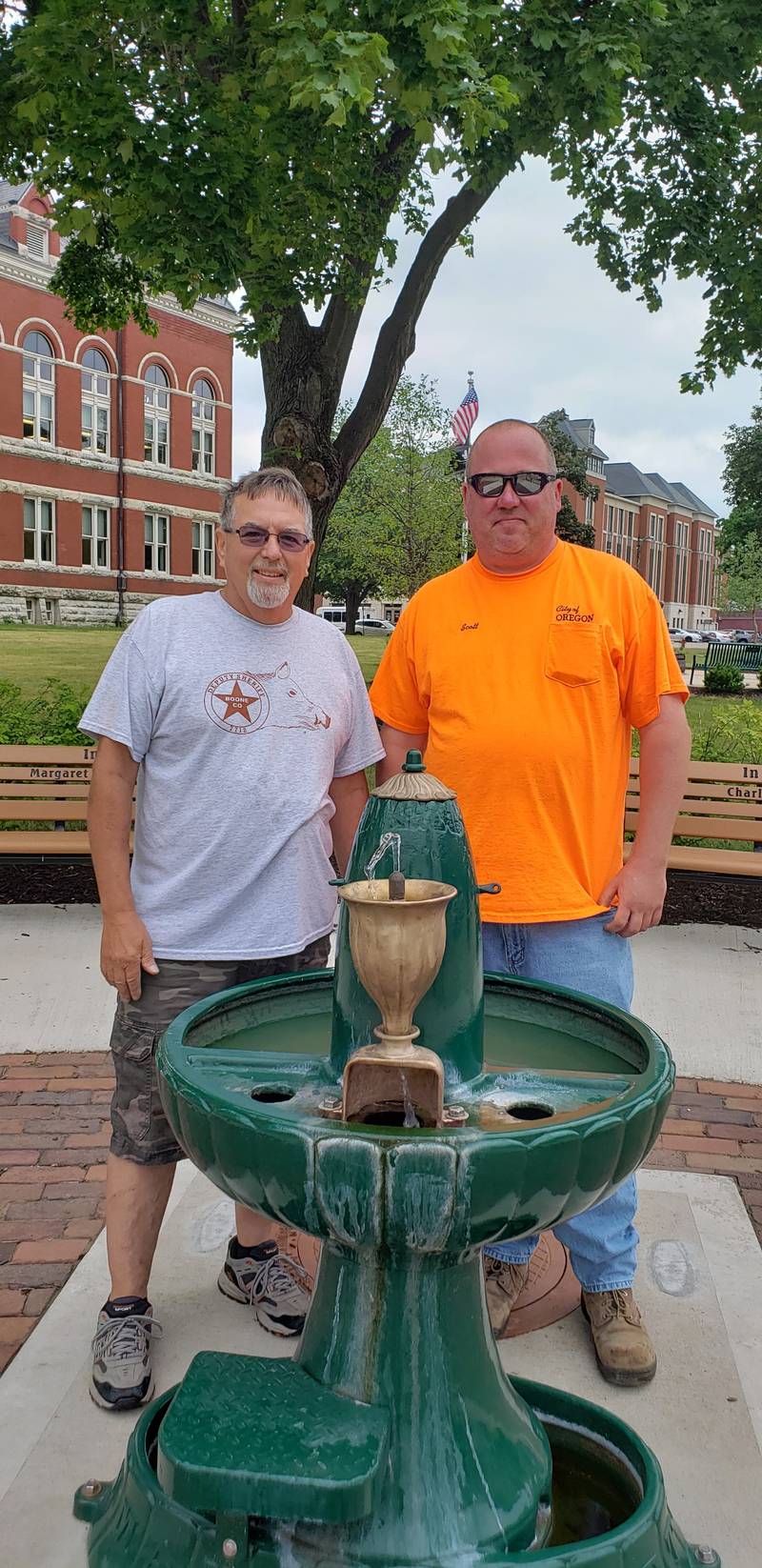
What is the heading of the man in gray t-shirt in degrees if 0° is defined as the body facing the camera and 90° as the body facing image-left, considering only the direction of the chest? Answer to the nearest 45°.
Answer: approximately 0°

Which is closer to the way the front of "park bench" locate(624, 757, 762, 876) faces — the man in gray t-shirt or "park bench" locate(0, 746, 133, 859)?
the man in gray t-shirt

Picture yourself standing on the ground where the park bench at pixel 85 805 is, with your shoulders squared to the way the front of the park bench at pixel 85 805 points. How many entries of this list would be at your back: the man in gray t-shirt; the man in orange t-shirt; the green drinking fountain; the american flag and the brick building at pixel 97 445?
2

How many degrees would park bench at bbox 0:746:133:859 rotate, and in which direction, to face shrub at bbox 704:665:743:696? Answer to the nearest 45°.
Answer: approximately 135° to its left

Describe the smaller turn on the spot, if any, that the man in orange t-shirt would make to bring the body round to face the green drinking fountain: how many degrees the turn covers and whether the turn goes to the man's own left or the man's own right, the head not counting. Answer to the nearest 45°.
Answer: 0° — they already face it

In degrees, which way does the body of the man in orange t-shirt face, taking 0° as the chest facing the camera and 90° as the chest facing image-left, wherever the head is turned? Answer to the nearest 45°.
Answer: approximately 0°

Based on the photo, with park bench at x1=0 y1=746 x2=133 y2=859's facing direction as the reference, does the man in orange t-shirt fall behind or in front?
in front

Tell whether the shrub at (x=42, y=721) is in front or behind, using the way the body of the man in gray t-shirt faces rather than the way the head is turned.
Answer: behind

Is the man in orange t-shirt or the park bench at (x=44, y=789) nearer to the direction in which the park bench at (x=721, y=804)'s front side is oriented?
the man in orange t-shirt

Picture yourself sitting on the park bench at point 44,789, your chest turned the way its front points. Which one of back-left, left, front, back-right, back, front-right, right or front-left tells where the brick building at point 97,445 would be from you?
back

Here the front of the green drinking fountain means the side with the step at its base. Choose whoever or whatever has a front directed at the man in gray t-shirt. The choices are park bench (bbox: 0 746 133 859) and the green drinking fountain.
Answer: the park bench

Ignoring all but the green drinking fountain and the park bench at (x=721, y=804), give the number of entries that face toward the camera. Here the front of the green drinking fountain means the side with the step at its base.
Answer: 2
